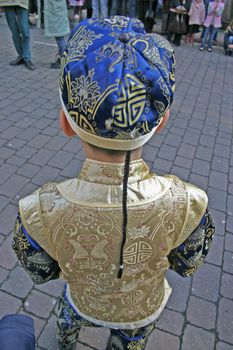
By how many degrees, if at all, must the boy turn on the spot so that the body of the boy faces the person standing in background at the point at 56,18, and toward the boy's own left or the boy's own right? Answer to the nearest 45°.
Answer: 0° — they already face them

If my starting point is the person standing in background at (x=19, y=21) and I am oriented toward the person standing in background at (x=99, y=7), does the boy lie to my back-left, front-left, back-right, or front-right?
back-right

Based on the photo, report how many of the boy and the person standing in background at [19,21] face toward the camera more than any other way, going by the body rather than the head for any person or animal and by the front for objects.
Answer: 1

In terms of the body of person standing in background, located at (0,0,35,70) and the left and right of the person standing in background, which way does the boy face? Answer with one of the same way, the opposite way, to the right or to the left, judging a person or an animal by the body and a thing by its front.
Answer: the opposite way

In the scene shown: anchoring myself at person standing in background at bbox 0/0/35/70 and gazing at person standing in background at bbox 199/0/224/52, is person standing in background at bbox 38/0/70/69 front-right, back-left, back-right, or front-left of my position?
front-right

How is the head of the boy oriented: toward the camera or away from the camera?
away from the camera

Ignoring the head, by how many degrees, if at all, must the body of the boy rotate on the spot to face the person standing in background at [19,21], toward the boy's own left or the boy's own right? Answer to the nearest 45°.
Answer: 0° — they already face them

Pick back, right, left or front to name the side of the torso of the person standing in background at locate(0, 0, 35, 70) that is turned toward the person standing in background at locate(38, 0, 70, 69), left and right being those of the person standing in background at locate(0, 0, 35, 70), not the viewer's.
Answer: left

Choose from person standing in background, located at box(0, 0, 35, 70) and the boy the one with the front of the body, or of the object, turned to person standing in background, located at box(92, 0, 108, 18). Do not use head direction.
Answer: the boy

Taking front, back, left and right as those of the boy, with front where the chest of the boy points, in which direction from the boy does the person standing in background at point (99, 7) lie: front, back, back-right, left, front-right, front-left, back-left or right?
front

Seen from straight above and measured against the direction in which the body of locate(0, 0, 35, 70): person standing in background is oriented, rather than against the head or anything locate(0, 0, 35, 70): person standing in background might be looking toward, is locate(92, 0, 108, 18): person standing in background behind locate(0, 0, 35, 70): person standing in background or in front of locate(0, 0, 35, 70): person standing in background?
behind

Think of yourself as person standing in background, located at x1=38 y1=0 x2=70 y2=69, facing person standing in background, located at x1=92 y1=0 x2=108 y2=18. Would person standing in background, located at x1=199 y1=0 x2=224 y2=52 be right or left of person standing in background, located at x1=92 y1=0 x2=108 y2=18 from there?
right

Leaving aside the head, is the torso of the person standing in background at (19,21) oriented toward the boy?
yes

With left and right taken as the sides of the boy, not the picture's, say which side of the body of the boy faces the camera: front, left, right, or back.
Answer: back

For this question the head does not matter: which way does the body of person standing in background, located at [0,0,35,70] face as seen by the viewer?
toward the camera
